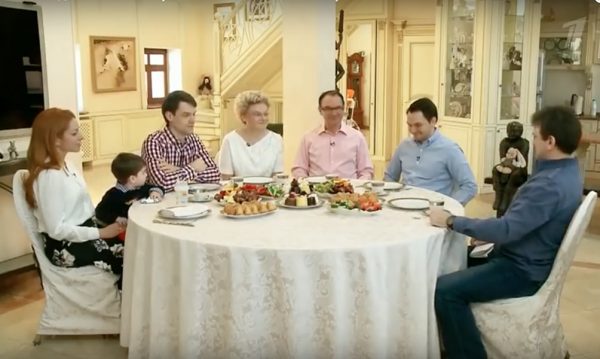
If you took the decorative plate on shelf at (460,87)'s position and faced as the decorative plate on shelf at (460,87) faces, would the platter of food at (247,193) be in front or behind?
in front

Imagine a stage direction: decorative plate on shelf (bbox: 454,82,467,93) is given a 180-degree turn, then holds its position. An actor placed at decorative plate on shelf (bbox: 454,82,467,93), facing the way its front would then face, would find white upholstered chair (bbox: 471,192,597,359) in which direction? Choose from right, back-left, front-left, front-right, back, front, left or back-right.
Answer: back

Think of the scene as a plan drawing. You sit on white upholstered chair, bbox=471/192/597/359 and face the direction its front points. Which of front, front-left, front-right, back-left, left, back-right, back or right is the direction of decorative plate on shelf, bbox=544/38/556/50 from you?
right

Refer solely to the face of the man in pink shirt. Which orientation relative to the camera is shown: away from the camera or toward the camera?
toward the camera

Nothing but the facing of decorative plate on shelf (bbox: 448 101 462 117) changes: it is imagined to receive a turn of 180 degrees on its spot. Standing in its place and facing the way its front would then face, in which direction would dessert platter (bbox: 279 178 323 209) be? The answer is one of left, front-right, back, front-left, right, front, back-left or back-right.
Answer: back

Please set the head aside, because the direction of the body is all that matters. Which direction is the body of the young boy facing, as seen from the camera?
to the viewer's right

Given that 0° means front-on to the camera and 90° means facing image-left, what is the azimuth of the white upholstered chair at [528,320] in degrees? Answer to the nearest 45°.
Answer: approximately 90°

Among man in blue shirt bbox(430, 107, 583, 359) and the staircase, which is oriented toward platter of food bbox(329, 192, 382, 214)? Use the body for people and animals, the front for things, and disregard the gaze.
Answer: the man in blue shirt

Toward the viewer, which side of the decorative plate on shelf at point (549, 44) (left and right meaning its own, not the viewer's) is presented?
front

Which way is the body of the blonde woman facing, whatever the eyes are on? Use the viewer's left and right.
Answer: facing the viewer

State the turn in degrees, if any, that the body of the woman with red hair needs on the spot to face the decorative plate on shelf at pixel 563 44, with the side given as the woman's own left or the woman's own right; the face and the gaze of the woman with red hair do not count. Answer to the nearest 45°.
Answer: approximately 45° to the woman's own left

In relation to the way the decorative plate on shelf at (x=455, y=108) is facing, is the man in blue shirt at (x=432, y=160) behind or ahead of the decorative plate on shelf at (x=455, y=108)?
ahead

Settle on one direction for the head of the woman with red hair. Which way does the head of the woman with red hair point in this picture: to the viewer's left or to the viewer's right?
to the viewer's right

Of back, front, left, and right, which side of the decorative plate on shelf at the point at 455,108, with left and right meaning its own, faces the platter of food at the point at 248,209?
front

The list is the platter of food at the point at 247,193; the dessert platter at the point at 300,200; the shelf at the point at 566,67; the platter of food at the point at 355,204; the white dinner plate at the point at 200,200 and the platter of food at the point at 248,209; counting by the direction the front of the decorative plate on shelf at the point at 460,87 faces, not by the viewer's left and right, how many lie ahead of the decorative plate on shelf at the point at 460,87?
5

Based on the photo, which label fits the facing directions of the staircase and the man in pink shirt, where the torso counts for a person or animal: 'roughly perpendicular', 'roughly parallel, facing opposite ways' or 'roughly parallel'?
roughly perpendicular

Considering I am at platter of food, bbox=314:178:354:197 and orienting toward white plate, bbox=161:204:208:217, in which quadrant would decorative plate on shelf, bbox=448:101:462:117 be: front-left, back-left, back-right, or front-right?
back-right
